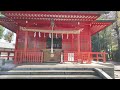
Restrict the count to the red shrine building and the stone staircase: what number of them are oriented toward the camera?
2

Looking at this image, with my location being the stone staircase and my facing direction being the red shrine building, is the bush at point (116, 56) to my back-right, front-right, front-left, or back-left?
front-right

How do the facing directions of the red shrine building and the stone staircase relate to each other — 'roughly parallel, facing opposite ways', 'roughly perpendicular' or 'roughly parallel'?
roughly parallel

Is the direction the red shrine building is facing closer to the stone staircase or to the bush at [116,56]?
the stone staircase

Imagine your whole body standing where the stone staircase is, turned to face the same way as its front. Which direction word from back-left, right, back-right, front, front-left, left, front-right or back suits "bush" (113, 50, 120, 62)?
back-left

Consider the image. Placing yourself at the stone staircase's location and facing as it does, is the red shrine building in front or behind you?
behind

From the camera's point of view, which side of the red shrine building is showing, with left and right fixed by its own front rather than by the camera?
front

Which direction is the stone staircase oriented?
toward the camera

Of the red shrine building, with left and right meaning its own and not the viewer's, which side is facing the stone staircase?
front

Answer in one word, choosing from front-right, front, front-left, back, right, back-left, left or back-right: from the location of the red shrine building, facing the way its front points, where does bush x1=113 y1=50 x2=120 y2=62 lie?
back-left
